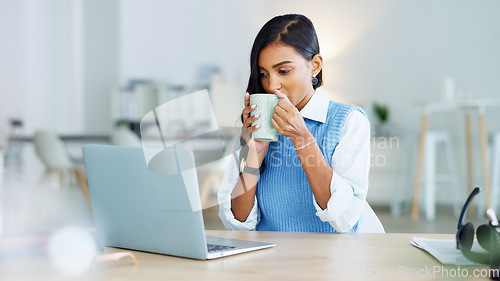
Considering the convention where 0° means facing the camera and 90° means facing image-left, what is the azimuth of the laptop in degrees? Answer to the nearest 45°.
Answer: approximately 225°

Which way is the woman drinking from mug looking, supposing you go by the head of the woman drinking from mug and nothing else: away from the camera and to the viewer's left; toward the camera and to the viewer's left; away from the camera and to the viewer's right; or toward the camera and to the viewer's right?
toward the camera and to the viewer's left

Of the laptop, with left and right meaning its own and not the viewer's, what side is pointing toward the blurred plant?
front

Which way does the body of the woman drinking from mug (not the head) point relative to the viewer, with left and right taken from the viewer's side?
facing the viewer and to the left of the viewer

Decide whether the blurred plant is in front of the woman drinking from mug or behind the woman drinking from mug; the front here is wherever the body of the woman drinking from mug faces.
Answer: behind

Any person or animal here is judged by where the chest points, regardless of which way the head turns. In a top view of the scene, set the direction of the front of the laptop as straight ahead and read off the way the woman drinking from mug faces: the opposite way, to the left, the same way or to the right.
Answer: the opposite way
